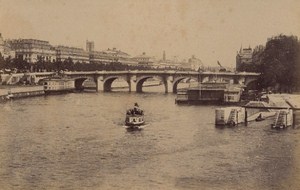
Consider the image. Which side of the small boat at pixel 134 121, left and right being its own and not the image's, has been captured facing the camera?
front

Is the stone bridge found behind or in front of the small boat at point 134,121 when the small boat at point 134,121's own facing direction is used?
behind

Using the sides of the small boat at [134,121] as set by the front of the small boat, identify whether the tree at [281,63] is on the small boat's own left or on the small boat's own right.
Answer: on the small boat's own left
